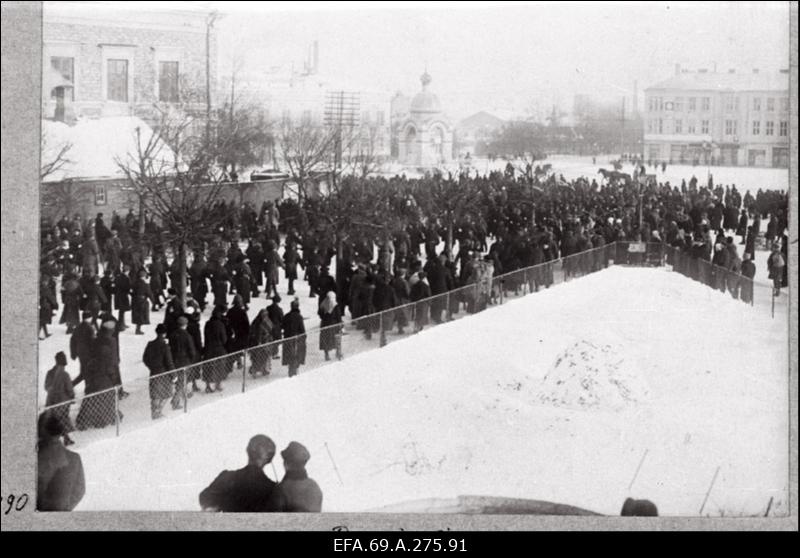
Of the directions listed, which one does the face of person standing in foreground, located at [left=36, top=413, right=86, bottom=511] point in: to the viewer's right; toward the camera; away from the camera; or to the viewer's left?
away from the camera

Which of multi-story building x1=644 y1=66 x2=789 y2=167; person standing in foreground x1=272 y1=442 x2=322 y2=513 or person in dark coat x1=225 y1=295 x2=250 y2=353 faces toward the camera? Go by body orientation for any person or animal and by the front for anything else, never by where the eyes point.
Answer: the multi-story building

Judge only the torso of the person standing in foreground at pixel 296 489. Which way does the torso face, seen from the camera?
away from the camera

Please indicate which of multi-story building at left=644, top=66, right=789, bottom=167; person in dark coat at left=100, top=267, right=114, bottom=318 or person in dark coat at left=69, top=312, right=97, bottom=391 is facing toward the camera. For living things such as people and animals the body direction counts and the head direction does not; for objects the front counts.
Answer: the multi-story building

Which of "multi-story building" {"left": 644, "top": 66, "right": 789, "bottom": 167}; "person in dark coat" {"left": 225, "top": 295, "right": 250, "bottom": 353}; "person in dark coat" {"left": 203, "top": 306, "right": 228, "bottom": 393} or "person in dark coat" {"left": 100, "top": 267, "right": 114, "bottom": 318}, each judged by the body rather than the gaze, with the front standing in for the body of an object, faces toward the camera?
the multi-story building

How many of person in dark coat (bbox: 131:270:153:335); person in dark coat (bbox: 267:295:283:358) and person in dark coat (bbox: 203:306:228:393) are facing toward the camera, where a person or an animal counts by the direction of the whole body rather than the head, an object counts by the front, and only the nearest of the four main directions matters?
0

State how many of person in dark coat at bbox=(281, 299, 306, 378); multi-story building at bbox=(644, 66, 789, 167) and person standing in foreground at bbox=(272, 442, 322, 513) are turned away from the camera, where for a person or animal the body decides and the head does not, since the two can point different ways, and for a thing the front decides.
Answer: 2

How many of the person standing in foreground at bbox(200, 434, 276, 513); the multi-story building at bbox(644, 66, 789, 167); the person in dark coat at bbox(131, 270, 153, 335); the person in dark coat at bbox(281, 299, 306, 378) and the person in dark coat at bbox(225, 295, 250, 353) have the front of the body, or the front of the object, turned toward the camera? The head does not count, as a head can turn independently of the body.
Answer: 1

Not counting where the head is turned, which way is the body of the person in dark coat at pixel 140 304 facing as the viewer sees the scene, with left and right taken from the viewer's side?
facing away from the viewer and to the right of the viewer

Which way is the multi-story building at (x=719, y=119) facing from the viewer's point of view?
toward the camera

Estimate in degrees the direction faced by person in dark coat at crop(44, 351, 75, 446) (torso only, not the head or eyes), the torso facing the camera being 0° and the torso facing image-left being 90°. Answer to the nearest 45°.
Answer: approximately 225°

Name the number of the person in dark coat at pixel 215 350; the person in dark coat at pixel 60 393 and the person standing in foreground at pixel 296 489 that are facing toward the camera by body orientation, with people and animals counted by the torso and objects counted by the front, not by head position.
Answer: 0

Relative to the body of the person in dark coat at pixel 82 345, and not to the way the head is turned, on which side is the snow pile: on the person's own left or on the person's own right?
on the person's own right

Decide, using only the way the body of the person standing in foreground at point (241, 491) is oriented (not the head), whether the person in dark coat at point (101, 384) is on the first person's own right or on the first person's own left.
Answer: on the first person's own left

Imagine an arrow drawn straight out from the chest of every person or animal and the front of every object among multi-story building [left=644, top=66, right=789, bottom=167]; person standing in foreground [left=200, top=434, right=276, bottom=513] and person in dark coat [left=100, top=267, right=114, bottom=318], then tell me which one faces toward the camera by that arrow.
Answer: the multi-story building

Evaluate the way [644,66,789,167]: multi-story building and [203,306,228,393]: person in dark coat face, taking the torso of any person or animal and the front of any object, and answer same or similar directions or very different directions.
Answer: very different directions

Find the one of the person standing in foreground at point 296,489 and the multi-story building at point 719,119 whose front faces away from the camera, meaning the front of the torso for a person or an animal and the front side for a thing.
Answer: the person standing in foreground

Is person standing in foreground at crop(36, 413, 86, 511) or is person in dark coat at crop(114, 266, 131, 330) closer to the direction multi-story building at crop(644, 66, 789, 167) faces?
the person standing in foreground

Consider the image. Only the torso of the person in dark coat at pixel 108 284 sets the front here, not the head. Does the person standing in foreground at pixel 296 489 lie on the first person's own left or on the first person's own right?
on the first person's own right
